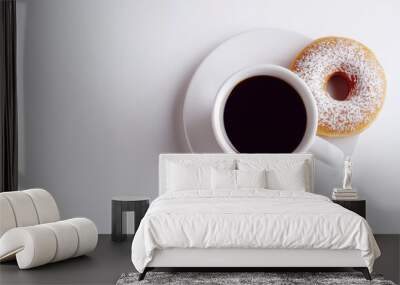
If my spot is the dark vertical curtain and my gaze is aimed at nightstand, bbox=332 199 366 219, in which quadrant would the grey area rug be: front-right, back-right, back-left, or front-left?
front-right

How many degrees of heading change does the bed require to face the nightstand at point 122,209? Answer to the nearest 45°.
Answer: approximately 135° to its right

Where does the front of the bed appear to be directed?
toward the camera

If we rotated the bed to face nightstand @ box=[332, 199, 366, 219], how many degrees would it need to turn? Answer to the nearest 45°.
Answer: approximately 135° to its left

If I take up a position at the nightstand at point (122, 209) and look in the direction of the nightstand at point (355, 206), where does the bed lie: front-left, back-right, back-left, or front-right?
front-right

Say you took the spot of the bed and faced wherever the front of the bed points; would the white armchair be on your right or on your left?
on your right
